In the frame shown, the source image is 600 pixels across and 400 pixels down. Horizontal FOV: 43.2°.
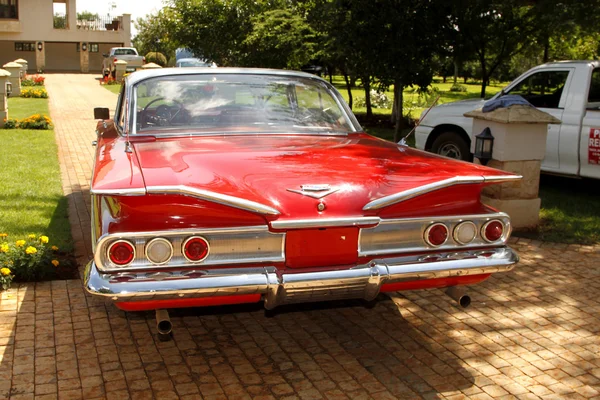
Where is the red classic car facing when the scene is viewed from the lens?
facing away from the viewer

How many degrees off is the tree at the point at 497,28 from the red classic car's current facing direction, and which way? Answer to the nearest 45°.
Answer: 0° — it already faces it

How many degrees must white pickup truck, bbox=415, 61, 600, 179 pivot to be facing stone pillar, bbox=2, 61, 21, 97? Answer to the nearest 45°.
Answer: approximately 45° to its right

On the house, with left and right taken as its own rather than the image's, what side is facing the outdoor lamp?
front

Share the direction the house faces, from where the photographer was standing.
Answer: facing the viewer

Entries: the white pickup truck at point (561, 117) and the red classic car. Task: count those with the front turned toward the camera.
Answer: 0

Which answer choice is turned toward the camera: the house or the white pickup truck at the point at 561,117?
the house

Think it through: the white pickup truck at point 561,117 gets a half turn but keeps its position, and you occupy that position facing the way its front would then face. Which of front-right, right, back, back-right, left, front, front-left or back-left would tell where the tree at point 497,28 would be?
left

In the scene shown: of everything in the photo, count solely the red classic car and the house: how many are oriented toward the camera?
1

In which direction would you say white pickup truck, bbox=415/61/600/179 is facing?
to the viewer's left

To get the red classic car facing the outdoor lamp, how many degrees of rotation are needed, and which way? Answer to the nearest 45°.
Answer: approximately 45° to its right

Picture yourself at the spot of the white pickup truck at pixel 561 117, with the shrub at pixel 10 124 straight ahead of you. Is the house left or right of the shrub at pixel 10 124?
right

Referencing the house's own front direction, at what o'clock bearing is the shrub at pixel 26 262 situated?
The shrub is roughly at 12 o'clock from the house.

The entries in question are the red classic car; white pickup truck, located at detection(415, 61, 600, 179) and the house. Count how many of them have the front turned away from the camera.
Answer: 1

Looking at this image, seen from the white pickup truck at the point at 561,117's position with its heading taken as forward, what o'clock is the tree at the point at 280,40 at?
The tree is roughly at 2 o'clock from the white pickup truck.

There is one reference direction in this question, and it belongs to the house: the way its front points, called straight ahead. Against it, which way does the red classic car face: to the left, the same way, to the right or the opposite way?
the opposite way

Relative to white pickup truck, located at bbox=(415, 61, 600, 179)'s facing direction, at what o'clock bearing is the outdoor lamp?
The outdoor lamp is roughly at 10 o'clock from the white pickup truck.

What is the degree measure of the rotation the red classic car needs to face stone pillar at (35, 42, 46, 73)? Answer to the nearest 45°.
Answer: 0° — it already faces it
